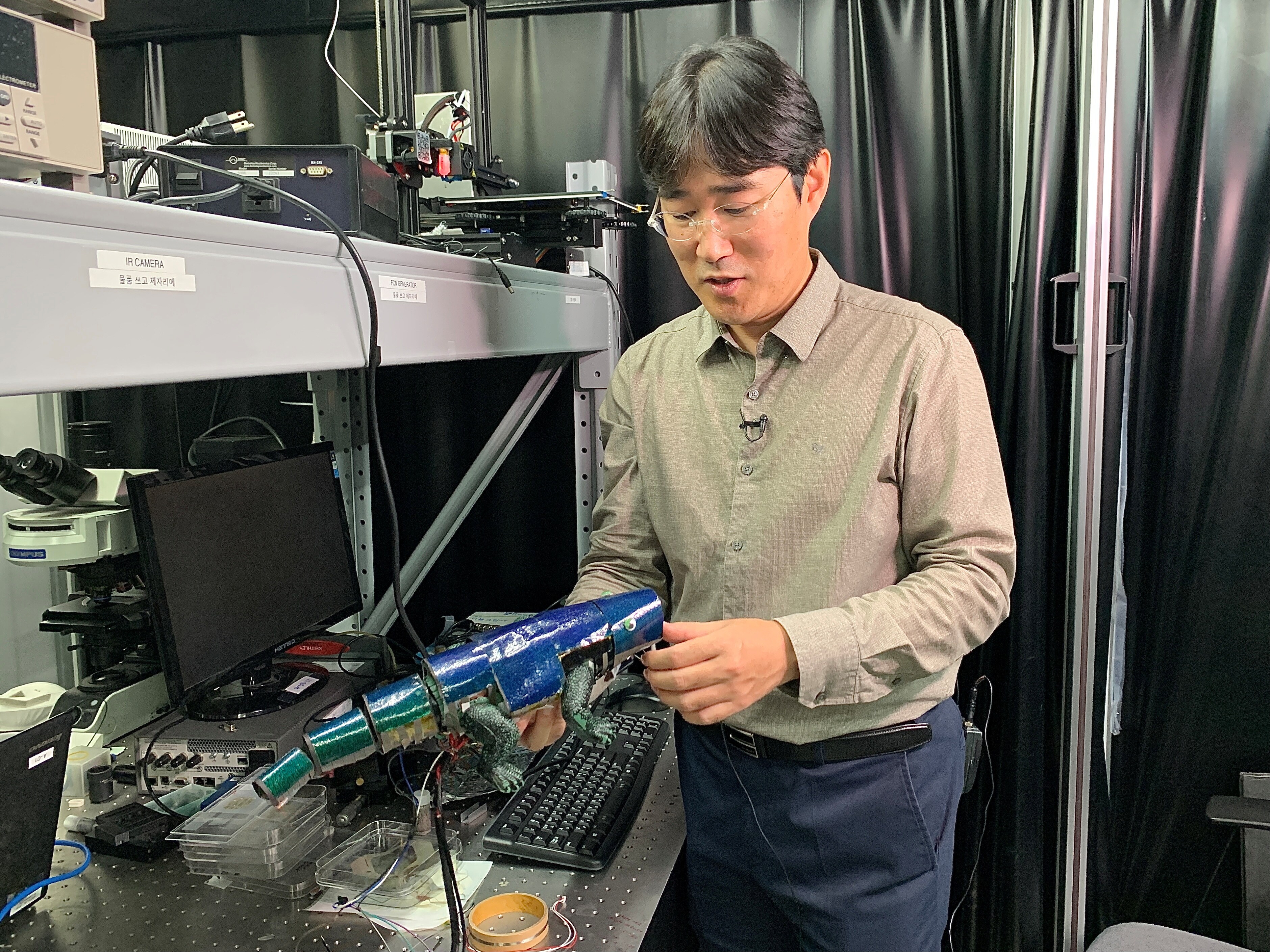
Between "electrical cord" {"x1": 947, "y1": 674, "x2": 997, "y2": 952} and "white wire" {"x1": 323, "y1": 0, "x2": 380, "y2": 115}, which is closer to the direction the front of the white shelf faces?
the electrical cord

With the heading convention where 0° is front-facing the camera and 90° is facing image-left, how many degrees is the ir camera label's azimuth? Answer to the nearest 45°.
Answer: approximately 315°

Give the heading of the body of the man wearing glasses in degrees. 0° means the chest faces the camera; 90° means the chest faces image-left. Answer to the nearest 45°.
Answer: approximately 45°

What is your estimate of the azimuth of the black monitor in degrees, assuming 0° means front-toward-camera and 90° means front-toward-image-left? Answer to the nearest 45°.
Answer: approximately 315°
